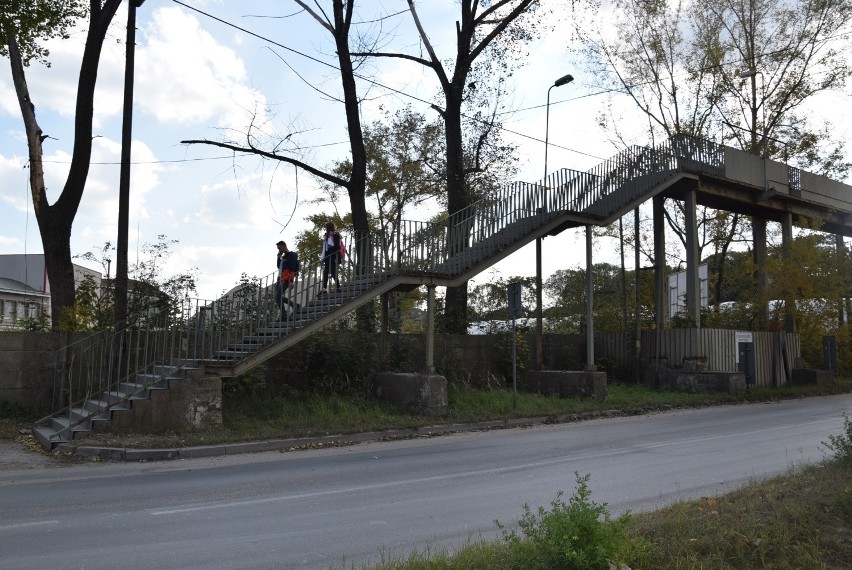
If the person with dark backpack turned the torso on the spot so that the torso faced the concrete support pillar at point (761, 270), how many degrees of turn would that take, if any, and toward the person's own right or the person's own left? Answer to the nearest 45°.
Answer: approximately 135° to the person's own right

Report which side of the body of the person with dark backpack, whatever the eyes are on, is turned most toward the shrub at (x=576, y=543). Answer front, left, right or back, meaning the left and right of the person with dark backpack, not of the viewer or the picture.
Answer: left

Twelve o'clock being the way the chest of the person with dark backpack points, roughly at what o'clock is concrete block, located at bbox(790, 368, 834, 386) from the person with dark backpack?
The concrete block is roughly at 5 o'clock from the person with dark backpack.

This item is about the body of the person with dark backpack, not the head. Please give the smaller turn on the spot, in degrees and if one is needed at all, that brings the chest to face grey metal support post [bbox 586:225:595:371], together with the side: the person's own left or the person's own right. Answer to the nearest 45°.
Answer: approximately 135° to the person's own right

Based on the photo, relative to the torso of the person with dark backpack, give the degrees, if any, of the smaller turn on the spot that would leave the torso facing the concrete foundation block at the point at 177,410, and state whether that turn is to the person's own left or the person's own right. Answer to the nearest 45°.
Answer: approximately 45° to the person's own left

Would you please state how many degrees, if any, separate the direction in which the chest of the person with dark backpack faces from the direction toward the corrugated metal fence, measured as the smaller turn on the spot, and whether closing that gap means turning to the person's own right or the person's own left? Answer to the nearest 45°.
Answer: approximately 135° to the person's own right

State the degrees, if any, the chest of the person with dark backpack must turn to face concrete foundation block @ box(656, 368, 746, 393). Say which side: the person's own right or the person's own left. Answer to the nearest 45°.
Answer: approximately 135° to the person's own right

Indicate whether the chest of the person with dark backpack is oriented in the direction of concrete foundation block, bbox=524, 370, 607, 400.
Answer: no

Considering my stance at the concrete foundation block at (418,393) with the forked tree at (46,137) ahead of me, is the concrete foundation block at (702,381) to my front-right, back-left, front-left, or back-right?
back-right

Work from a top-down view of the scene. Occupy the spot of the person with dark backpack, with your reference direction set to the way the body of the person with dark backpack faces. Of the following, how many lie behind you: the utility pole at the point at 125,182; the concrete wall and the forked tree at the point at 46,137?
0

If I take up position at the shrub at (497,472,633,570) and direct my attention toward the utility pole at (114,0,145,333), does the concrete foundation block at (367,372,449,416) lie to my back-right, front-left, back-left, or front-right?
front-right

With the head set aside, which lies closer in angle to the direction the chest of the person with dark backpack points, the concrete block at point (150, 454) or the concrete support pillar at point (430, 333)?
the concrete block

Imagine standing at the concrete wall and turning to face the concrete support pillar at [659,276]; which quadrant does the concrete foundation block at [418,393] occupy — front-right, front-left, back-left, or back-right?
front-right

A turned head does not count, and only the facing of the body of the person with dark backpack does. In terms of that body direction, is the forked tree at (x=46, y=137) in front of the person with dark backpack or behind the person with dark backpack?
in front

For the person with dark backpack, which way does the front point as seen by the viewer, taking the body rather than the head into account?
to the viewer's left
